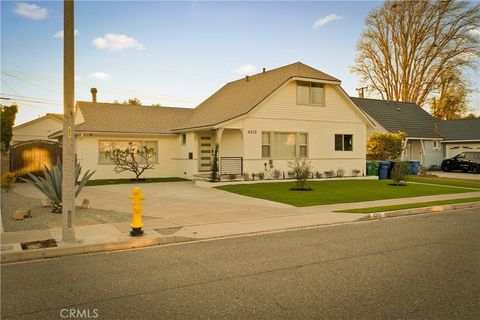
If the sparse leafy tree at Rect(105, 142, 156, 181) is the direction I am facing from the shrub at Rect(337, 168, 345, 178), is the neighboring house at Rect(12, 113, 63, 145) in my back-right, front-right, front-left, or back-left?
front-right

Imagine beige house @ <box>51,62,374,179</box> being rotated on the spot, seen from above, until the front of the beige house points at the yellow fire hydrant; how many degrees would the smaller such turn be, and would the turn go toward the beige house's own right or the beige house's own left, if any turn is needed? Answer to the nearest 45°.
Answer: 0° — it already faces it

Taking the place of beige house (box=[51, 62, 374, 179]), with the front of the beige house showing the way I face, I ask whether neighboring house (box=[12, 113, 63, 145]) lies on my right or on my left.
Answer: on my right

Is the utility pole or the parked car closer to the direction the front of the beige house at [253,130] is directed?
the utility pole

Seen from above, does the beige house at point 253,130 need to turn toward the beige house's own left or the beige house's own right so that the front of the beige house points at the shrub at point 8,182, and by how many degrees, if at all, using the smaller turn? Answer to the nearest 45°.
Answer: approximately 90° to the beige house's own right

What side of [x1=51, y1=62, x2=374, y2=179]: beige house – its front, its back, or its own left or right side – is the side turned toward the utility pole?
front

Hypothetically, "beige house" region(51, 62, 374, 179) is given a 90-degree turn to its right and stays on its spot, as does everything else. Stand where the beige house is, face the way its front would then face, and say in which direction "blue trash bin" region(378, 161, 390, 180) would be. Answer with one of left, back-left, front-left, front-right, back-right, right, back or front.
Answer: back

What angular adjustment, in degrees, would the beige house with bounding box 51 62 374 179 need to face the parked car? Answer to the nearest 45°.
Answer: approximately 90° to its left

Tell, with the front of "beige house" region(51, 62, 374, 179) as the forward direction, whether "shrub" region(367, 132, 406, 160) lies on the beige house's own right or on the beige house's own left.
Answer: on the beige house's own left

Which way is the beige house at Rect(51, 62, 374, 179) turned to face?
toward the camera

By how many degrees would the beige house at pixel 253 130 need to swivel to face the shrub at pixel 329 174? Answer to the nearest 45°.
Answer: approximately 90° to its left

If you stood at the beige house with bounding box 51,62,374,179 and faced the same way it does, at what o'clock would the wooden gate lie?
The wooden gate is roughly at 3 o'clock from the beige house.
